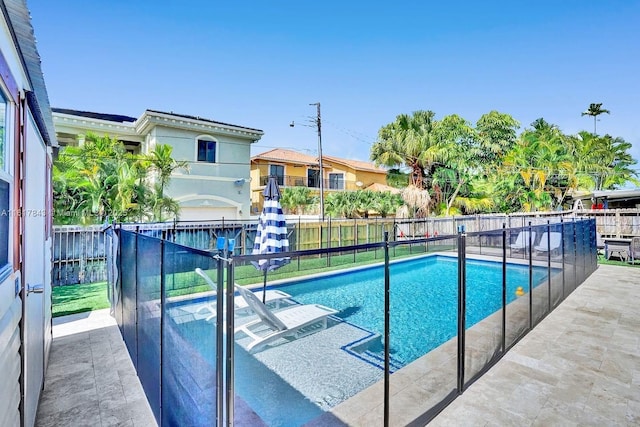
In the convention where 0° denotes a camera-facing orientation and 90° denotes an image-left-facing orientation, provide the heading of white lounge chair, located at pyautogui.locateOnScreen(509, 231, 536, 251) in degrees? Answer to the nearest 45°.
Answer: approximately 45°

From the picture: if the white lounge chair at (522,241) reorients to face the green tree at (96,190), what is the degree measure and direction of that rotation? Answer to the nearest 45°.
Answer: approximately 45° to its right

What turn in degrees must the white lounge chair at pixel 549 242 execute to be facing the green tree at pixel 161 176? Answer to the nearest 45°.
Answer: approximately 45° to its right

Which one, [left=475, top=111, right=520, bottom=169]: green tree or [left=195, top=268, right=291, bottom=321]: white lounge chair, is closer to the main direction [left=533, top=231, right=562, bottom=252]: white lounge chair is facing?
the white lounge chair

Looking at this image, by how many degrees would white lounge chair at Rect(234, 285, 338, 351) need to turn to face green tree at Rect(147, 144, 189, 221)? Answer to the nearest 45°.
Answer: approximately 90° to its left
